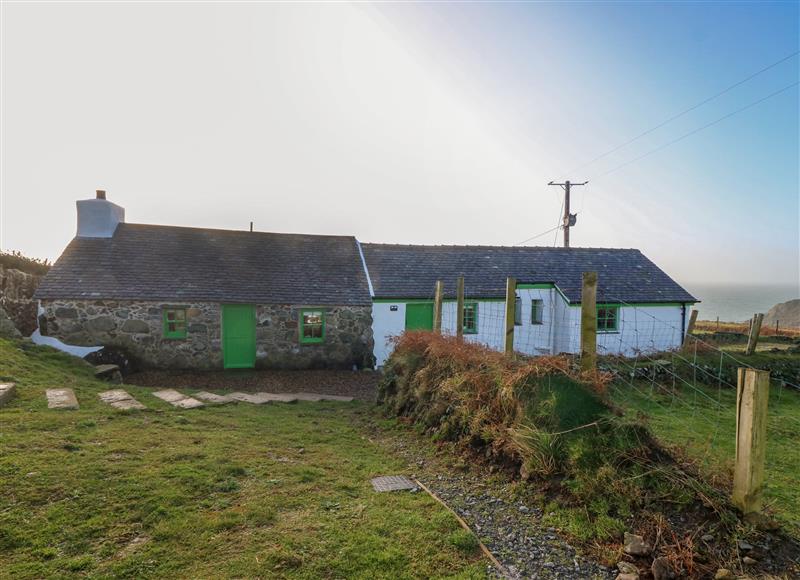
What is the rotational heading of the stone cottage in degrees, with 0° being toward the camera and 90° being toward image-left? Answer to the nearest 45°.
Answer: approximately 0°

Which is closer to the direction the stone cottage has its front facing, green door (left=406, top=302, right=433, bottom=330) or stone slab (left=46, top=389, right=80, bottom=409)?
the stone slab

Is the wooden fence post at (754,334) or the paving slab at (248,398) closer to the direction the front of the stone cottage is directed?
the paving slab

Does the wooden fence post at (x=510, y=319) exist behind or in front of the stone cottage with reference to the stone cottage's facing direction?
in front

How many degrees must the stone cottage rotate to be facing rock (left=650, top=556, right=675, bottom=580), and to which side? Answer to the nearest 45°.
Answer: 0° — it already faces it

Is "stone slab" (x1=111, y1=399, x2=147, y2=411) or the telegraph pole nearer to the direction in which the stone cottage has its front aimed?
the stone slab

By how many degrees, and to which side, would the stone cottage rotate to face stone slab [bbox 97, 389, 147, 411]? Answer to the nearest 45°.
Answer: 0° — it already faces it

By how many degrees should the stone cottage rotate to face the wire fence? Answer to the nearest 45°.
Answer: approximately 45° to its left

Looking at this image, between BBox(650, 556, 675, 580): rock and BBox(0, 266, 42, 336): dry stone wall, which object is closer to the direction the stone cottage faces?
the rock

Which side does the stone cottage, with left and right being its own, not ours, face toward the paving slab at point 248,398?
front

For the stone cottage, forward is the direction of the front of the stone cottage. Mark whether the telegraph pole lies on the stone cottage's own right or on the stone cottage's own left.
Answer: on the stone cottage's own left

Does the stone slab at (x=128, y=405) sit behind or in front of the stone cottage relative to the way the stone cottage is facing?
in front

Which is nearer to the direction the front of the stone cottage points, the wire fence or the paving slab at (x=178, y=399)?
the paving slab

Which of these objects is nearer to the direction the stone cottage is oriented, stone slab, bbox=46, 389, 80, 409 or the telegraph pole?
the stone slab
